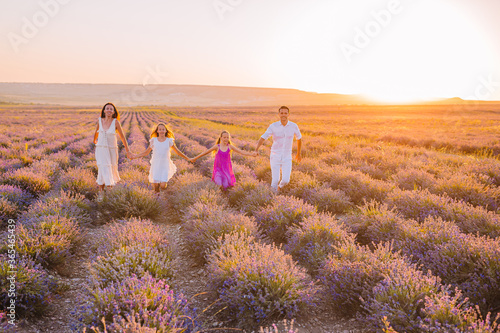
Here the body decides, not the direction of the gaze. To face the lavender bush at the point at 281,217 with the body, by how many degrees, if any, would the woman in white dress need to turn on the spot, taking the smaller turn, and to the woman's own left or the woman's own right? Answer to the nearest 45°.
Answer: approximately 45° to the woman's own left

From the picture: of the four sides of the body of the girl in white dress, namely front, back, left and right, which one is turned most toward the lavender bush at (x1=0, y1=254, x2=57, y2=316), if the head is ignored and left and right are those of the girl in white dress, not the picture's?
front

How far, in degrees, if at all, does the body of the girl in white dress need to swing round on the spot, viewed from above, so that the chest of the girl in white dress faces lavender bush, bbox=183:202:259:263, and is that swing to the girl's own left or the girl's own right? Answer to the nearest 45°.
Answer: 0° — they already face it

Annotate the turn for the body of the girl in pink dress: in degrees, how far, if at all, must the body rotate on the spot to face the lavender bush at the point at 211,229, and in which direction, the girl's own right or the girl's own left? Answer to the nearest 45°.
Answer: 0° — they already face it
